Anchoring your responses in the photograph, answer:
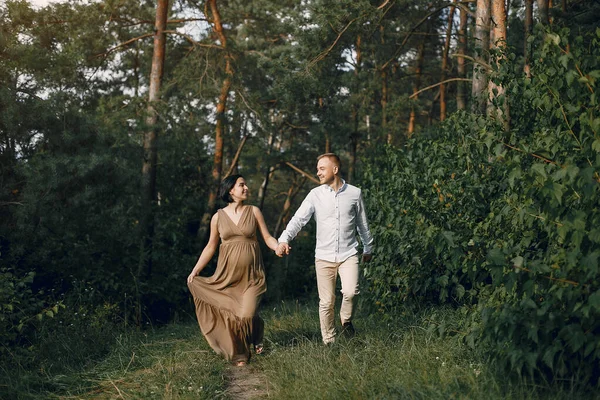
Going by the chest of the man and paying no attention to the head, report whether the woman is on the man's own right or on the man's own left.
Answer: on the man's own right

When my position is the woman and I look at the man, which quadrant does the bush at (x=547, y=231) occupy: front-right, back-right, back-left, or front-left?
front-right

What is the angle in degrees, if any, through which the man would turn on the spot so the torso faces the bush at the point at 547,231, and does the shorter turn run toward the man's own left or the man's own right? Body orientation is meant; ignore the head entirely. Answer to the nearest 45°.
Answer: approximately 45° to the man's own left

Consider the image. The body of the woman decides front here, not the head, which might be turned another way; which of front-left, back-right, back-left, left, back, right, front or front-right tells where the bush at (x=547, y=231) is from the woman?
front-left

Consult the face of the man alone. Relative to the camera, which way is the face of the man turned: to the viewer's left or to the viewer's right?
to the viewer's left

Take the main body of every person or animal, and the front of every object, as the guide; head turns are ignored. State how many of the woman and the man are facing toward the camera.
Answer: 2

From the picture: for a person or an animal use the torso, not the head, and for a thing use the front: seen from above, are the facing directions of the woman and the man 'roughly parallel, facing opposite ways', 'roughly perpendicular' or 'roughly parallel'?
roughly parallel

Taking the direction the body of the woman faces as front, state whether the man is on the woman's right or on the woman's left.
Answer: on the woman's left

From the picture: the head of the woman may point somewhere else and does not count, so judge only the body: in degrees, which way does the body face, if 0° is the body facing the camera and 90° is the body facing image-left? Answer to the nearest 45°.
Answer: approximately 0°

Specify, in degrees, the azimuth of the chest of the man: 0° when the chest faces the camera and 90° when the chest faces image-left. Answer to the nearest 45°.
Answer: approximately 0°

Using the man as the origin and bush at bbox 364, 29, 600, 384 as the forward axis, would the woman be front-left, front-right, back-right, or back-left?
back-right
